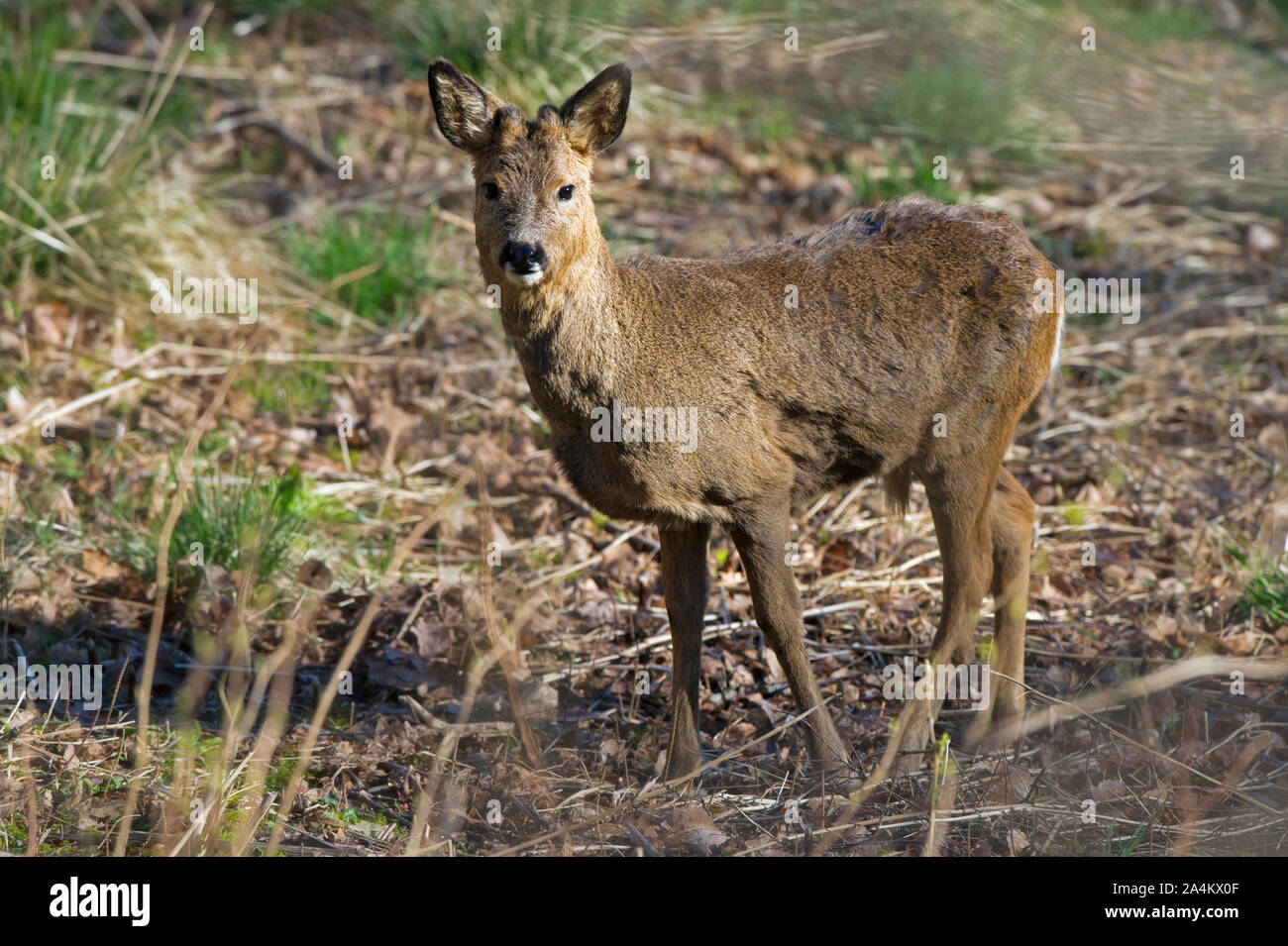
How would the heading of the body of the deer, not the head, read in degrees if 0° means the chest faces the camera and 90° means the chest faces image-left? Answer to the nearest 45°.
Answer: approximately 45°
